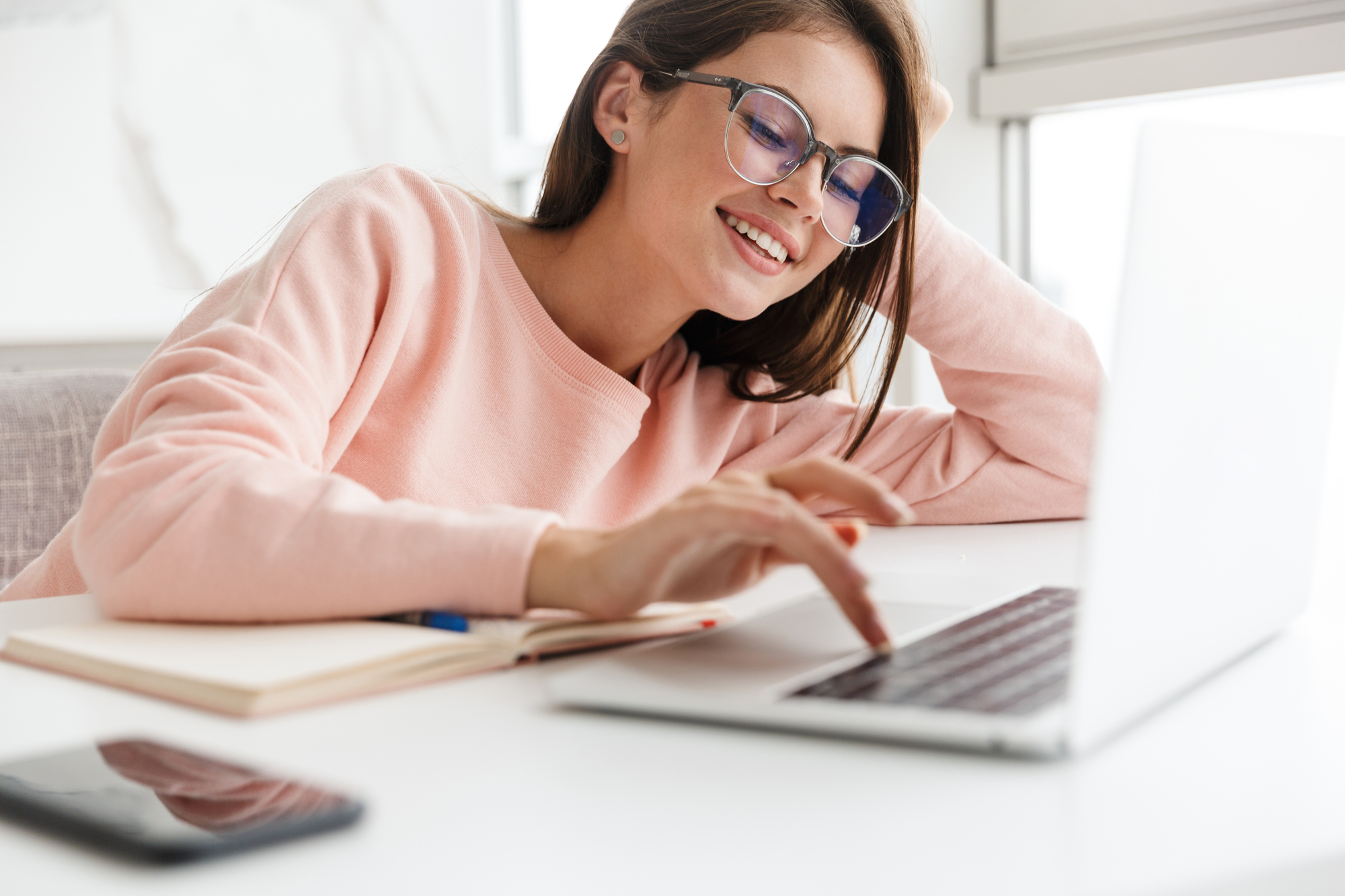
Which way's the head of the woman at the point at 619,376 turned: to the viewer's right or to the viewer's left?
to the viewer's right

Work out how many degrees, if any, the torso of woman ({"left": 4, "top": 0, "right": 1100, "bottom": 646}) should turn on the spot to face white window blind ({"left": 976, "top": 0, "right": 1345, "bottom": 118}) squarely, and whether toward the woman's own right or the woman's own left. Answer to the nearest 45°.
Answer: approximately 90° to the woman's own left

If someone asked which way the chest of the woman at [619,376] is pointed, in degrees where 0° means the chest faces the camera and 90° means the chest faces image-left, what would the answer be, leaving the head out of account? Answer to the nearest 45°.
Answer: approximately 315°
